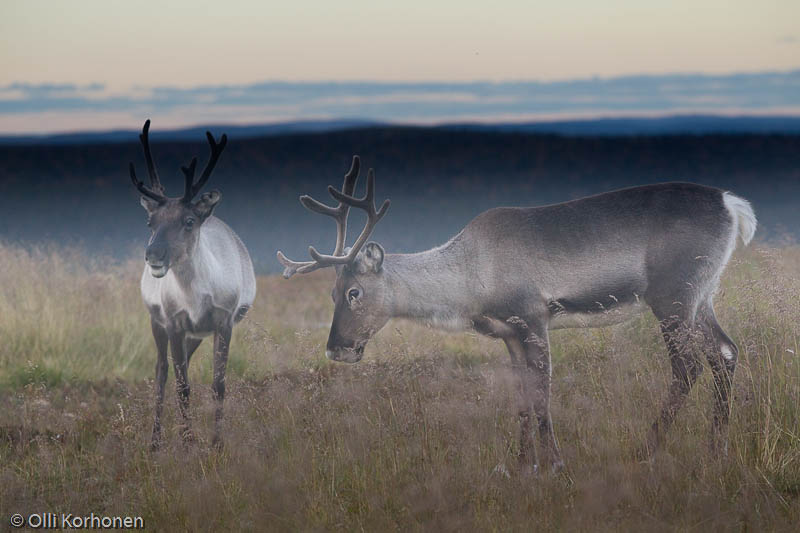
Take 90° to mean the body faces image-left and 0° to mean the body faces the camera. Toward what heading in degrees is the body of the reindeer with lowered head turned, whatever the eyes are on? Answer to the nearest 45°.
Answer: approximately 90°

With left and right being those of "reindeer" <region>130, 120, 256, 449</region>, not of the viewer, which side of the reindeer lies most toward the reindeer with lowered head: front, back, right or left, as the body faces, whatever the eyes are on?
left

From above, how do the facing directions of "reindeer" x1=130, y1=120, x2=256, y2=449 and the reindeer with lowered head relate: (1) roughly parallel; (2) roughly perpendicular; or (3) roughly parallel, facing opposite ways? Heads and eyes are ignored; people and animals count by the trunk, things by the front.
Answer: roughly perpendicular

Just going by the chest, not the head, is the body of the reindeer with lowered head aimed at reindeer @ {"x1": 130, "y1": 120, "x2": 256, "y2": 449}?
yes

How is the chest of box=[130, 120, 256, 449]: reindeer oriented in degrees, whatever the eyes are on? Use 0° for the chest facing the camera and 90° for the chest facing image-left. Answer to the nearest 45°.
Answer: approximately 0°

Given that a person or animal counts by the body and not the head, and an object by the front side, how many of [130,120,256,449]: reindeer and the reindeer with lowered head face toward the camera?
1
